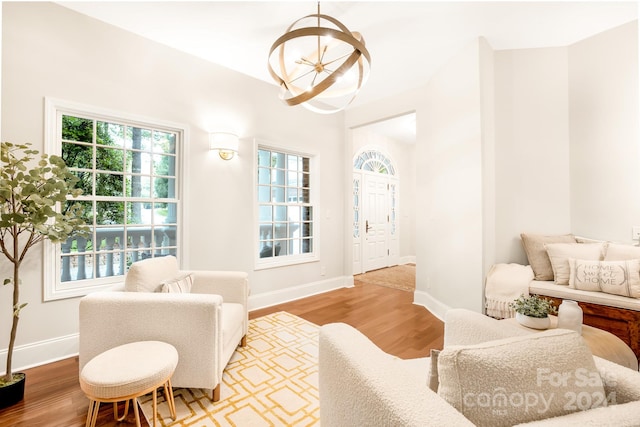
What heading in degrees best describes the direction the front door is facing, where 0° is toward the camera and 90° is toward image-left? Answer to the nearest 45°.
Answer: approximately 315°

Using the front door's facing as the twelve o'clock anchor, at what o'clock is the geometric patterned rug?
The geometric patterned rug is roughly at 2 o'clock from the front door.

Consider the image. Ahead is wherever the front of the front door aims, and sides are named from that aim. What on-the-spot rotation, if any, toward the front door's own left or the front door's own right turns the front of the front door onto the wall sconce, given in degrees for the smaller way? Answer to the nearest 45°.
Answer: approximately 90° to the front door's own right
